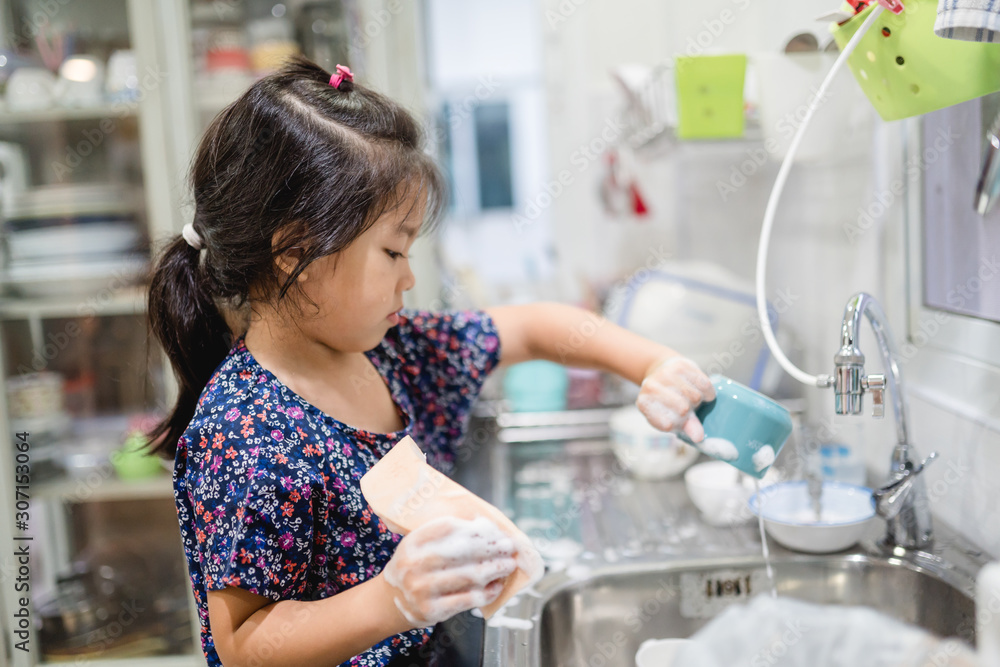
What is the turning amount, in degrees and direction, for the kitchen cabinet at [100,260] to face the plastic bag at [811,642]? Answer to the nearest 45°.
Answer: approximately 45° to its left

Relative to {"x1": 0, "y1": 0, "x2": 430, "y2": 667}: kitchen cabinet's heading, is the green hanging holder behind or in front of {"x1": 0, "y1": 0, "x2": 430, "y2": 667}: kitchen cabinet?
in front

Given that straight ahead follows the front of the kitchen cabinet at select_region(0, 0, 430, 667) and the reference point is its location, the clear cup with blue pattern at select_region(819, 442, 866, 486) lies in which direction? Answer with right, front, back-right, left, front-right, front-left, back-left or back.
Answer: front-left

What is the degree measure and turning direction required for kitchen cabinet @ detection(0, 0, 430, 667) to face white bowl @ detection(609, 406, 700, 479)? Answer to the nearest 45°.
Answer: approximately 45° to its left

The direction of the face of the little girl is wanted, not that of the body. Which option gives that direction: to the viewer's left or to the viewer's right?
to the viewer's right

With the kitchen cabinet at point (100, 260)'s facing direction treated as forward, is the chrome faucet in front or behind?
in front

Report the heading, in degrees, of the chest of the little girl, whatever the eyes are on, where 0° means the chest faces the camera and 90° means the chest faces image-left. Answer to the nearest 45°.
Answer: approximately 315°

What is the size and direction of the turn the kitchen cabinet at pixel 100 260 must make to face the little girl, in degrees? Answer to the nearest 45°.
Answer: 0° — it already faces them
